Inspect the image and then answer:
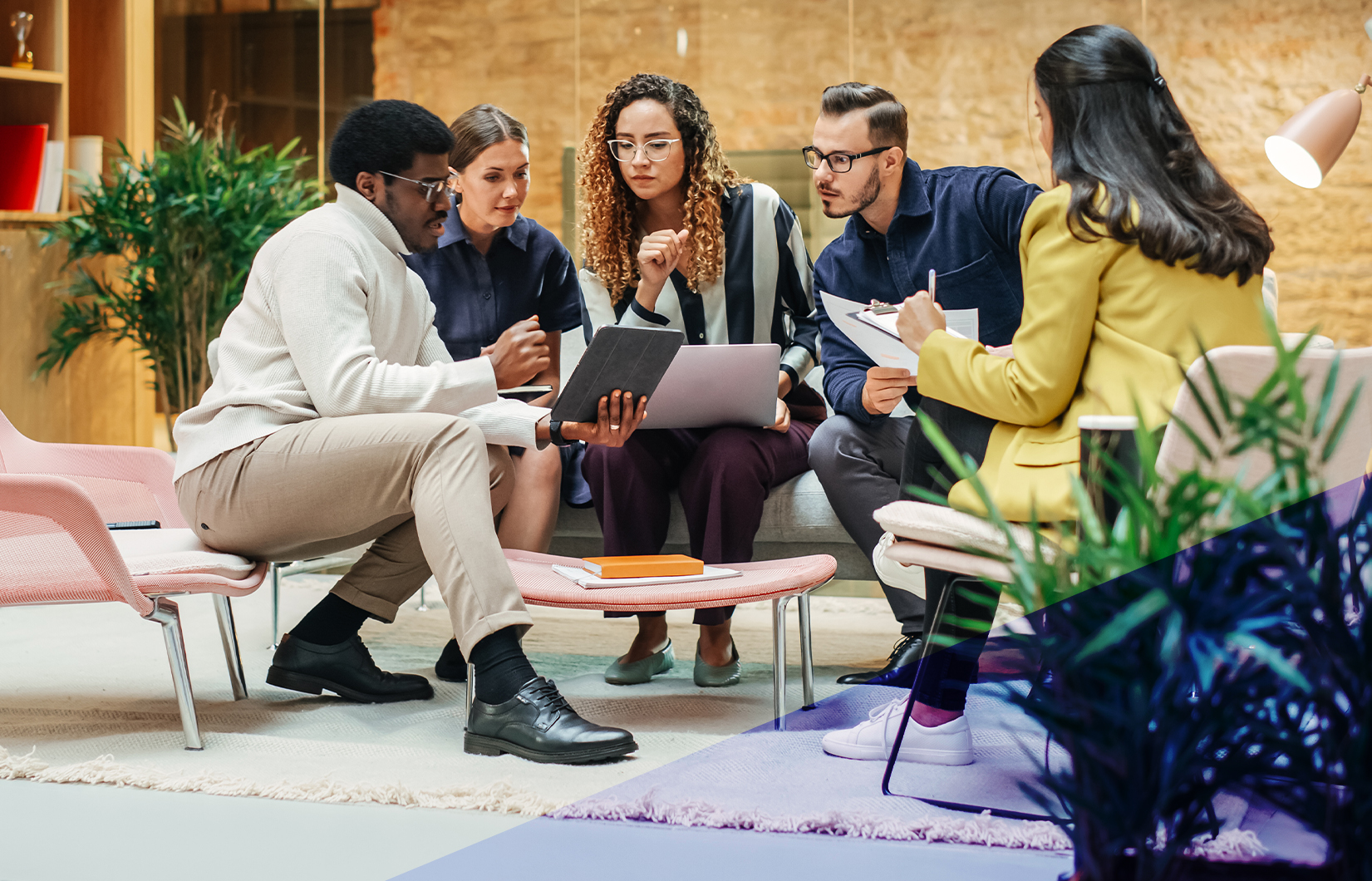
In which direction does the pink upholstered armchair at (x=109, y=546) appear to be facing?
to the viewer's right

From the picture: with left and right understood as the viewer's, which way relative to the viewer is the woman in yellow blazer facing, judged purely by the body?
facing away from the viewer and to the left of the viewer

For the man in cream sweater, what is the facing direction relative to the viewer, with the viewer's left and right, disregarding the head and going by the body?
facing to the right of the viewer

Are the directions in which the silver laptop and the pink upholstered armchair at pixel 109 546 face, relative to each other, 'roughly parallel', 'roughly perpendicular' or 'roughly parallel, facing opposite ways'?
roughly perpendicular

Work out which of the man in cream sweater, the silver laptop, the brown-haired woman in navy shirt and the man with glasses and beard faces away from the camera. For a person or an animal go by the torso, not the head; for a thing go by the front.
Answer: the silver laptop

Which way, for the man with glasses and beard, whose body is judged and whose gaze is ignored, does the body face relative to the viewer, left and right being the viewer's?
facing the viewer and to the left of the viewer

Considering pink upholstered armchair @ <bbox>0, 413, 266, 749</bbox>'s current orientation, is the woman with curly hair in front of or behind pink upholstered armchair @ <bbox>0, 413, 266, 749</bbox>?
in front

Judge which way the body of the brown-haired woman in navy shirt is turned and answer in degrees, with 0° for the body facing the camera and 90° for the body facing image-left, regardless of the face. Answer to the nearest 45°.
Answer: approximately 315°

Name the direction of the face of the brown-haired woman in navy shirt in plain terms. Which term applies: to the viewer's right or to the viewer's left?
to the viewer's right

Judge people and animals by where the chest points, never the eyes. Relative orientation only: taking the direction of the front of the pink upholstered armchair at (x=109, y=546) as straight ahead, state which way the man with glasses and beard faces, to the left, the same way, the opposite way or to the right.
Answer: the opposite way

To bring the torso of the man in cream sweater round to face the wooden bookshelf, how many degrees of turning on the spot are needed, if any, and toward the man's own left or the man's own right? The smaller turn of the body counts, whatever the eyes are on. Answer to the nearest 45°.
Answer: approximately 90° to the man's own left

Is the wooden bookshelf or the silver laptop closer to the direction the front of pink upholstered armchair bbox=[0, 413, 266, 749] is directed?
the silver laptop

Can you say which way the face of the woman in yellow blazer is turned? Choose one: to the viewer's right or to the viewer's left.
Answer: to the viewer's left

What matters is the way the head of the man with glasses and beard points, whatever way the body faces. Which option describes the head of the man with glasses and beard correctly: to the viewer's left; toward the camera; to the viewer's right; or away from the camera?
to the viewer's left

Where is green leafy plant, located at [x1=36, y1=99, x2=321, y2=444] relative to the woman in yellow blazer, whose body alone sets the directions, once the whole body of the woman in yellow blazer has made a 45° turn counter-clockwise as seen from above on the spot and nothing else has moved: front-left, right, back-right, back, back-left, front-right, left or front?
front-right
